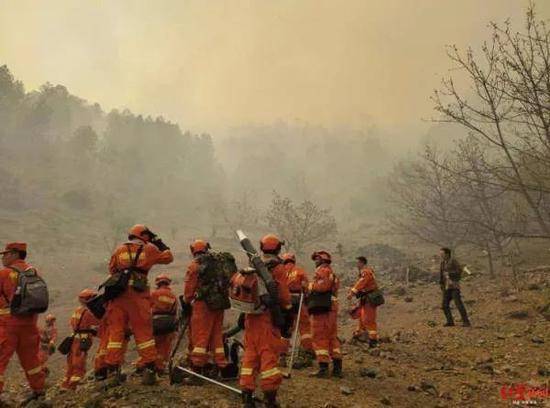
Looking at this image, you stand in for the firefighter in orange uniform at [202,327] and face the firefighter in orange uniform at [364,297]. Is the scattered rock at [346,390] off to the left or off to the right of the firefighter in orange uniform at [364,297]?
right

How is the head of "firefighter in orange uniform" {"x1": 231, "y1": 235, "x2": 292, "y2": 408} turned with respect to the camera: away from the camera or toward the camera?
away from the camera

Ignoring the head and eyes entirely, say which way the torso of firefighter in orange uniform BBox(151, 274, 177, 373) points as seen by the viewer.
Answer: away from the camera

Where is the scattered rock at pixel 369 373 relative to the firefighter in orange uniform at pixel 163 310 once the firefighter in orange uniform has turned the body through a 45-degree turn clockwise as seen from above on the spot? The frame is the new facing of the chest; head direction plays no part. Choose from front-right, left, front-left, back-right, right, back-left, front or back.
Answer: front-right

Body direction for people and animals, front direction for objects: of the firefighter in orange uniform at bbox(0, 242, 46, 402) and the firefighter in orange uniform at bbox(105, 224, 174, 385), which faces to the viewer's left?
the firefighter in orange uniform at bbox(0, 242, 46, 402)

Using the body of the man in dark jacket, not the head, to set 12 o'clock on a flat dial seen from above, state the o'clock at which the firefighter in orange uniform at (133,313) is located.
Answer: The firefighter in orange uniform is roughly at 10 o'clock from the man in dark jacket.

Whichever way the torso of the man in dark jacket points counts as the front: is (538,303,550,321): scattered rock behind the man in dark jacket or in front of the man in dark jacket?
behind

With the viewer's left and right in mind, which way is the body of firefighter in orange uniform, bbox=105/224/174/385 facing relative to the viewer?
facing away from the viewer

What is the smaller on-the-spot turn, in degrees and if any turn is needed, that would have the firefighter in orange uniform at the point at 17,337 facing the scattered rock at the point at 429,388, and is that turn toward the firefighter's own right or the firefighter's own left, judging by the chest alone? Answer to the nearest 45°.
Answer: approximately 180°

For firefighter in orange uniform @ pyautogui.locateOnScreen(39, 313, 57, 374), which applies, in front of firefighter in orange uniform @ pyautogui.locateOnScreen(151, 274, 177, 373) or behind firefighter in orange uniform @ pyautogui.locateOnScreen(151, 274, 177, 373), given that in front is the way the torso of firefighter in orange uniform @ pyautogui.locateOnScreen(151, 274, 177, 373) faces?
in front

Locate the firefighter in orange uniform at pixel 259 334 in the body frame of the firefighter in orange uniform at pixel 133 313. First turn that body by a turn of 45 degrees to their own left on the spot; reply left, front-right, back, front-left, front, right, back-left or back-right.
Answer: back

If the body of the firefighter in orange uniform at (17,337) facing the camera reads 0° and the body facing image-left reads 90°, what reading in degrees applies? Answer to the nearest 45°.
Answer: approximately 90°

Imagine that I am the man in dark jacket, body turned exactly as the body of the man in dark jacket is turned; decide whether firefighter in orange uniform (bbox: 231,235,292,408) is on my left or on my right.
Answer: on my left
